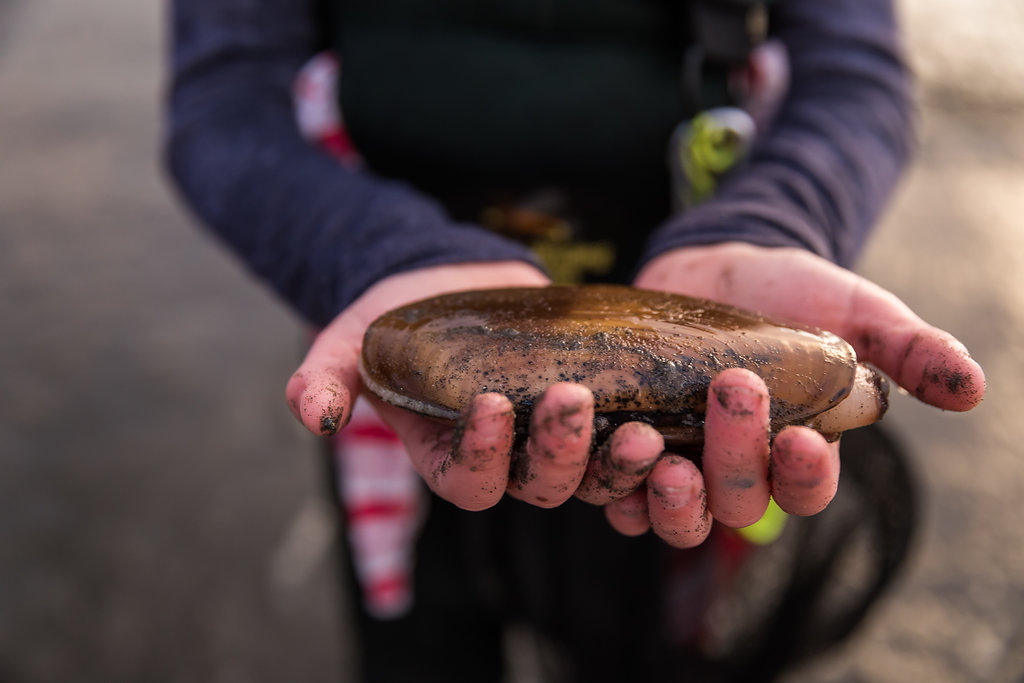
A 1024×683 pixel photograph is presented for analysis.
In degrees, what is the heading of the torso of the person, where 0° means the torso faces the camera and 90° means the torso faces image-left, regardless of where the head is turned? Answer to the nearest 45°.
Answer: approximately 0°
